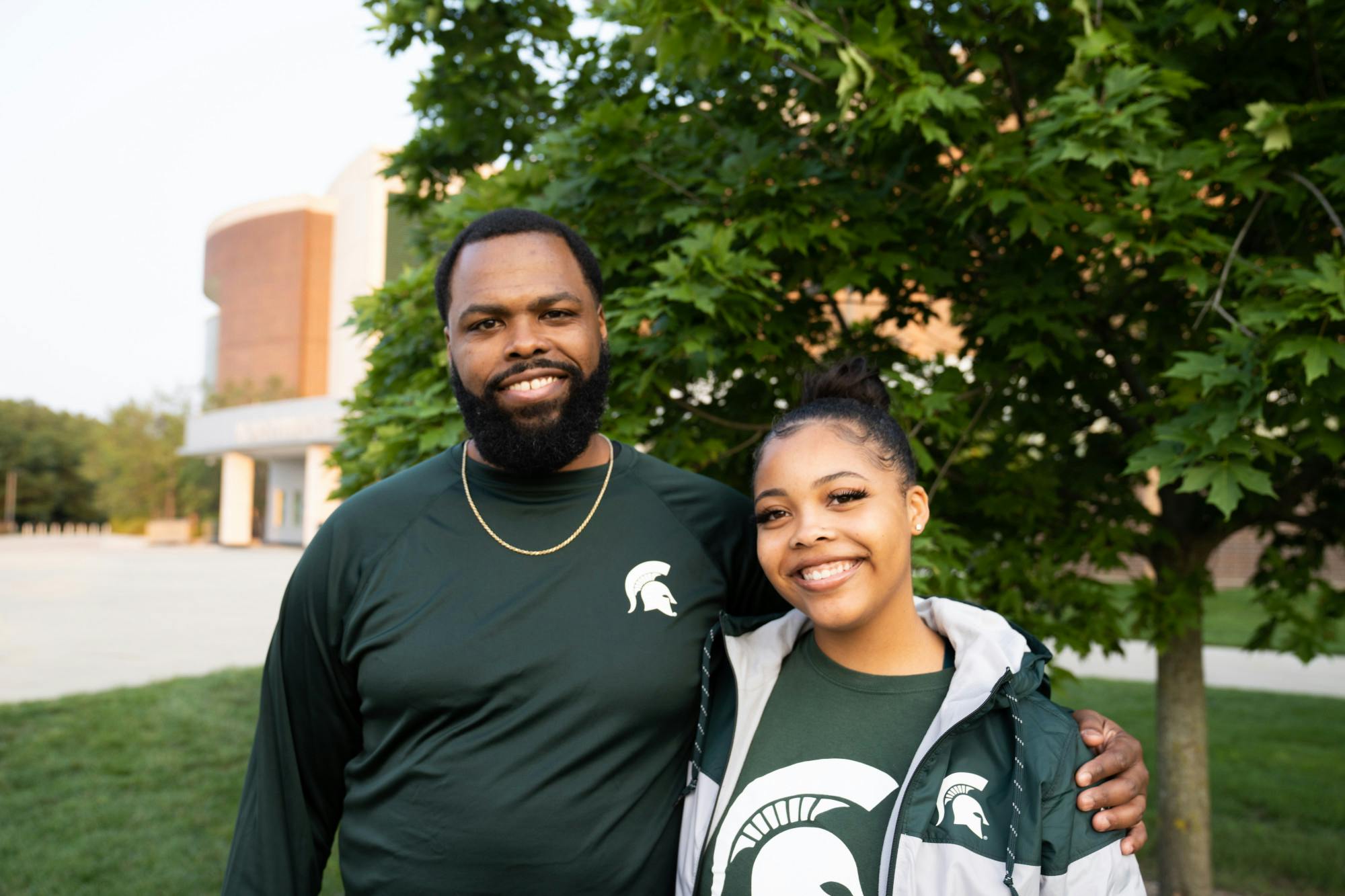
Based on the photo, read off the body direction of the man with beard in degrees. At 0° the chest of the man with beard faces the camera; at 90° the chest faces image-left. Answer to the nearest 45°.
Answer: approximately 0°

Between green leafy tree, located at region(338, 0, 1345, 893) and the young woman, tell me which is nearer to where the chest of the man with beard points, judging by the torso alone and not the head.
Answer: the young woman

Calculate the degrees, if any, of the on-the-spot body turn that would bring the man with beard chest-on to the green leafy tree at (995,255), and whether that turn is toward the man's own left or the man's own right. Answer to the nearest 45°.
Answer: approximately 135° to the man's own left

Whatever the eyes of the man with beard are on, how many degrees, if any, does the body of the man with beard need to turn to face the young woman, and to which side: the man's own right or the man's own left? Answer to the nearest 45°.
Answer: approximately 90° to the man's own left
